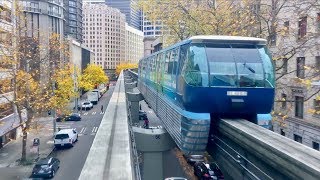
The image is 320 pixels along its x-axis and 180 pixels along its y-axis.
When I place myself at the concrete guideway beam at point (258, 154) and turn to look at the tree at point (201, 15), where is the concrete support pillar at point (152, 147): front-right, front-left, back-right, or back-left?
front-left

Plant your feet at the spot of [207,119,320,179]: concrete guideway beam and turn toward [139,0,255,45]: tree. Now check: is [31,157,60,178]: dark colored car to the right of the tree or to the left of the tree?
left

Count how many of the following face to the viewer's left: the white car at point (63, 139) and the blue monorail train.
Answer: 0

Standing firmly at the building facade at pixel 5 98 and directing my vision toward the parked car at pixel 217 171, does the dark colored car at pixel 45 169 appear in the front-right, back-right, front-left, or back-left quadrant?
front-right

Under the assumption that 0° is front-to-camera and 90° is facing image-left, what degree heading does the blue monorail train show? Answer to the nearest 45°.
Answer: approximately 315°

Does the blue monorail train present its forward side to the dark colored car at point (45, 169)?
no

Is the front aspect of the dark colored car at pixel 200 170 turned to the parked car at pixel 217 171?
no
